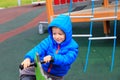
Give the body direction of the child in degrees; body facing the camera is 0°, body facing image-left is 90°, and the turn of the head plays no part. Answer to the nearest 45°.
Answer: approximately 45°
